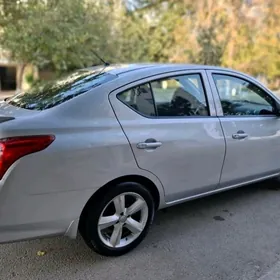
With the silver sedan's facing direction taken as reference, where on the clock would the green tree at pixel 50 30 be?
The green tree is roughly at 10 o'clock from the silver sedan.

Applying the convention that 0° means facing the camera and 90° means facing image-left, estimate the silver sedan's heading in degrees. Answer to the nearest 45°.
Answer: approximately 225°
